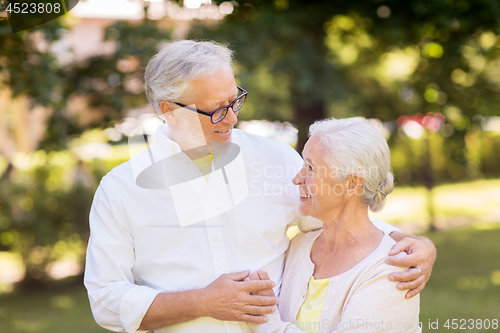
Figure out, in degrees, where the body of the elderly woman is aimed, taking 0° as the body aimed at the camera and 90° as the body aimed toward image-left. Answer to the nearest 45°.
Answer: approximately 45°

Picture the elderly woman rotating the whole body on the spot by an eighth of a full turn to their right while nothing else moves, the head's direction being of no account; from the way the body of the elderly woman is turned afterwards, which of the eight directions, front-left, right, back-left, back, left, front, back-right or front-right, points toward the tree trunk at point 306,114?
right

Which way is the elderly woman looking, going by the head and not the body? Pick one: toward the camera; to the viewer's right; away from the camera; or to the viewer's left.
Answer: to the viewer's left

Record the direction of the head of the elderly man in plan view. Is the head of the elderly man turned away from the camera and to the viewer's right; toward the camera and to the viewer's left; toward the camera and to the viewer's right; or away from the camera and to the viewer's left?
toward the camera and to the viewer's right
